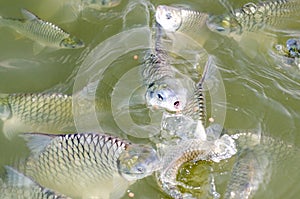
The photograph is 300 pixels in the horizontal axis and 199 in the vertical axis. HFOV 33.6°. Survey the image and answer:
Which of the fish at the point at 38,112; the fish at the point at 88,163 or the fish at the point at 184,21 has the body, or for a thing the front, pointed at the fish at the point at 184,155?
the fish at the point at 88,163

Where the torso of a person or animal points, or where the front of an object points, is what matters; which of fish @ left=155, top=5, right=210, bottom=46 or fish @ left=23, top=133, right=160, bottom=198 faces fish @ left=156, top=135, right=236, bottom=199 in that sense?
fish @ left=23, top=133, right=160, bottom=198

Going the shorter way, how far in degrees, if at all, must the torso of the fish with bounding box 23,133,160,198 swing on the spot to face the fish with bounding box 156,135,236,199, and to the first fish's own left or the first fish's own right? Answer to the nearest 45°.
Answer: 0° — it already faces it

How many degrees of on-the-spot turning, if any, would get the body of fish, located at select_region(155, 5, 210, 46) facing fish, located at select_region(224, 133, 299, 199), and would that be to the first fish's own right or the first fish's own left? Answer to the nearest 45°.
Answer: approximately 135° to the first fish's own left

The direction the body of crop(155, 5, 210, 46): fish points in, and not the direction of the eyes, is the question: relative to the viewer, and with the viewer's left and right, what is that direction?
facing to the left of the viewer

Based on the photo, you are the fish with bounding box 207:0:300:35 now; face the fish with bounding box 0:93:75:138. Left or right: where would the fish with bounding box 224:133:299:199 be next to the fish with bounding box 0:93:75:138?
left

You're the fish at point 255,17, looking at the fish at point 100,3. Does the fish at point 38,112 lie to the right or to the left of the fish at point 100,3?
left

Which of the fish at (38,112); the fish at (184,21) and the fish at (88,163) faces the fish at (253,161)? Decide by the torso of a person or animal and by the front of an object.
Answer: the fish at (88,163)

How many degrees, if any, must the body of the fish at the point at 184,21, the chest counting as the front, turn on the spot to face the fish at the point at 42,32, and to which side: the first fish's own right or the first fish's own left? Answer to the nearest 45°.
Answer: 0° — it already faces it

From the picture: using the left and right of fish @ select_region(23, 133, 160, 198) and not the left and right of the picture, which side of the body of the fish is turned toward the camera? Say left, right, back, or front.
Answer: right

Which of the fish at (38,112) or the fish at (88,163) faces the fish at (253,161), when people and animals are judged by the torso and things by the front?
the fish at (88,163)
